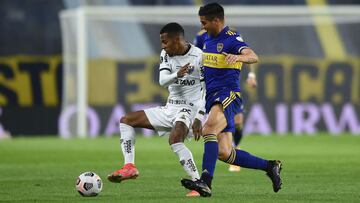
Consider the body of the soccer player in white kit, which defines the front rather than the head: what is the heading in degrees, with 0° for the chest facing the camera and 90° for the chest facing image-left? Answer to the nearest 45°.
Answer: approximately 45°

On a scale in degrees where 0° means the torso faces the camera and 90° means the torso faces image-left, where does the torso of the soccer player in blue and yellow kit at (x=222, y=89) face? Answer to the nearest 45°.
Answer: approximately 45°

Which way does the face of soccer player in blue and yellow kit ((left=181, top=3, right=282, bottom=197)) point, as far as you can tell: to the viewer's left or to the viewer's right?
to the viewer's left
